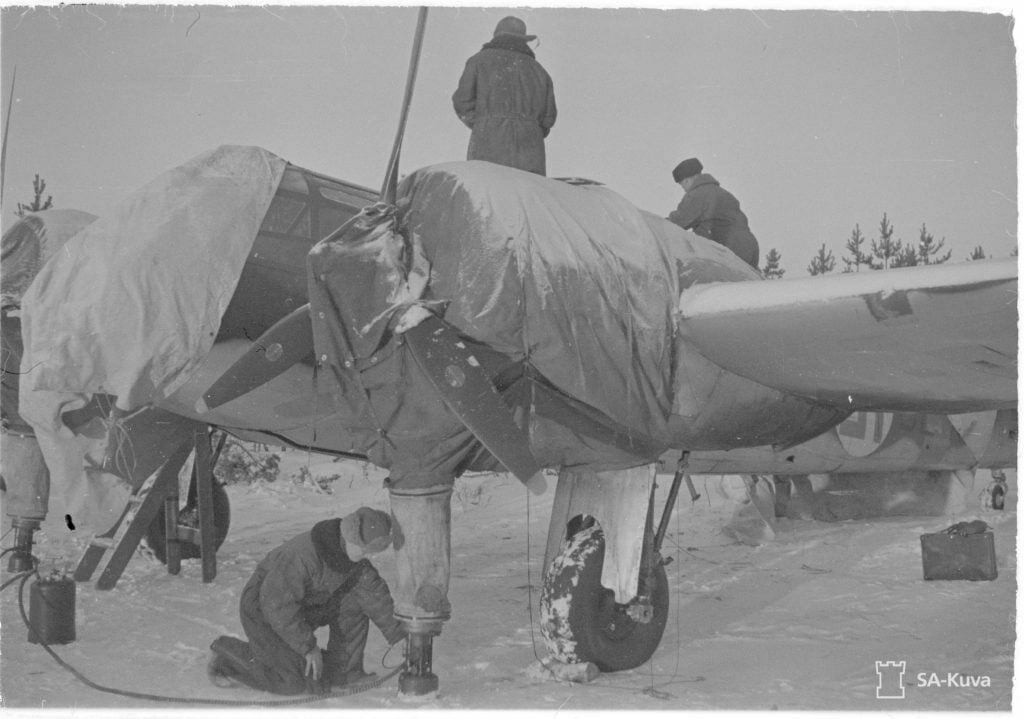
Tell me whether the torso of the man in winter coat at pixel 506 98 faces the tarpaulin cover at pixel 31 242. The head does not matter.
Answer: no

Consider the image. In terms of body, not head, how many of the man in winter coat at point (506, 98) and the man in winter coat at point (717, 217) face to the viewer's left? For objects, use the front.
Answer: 1

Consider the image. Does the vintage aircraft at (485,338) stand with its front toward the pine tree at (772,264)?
no

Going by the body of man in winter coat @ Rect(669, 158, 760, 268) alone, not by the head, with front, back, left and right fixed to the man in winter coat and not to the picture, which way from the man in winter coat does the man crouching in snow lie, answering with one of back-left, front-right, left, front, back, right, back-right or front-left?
front-left

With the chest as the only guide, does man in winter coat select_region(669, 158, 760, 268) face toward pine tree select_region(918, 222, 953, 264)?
no

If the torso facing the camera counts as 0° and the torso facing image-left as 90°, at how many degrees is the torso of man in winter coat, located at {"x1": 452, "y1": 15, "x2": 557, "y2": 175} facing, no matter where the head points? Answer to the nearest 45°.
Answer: approximately 180°

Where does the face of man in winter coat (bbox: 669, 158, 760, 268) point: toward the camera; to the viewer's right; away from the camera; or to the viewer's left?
to the viewer's left

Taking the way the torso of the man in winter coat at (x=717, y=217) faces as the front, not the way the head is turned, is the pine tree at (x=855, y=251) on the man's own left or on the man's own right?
on the man's own right

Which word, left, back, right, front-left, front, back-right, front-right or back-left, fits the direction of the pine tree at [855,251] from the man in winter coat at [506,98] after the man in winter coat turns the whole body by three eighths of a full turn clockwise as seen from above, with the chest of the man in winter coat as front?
left

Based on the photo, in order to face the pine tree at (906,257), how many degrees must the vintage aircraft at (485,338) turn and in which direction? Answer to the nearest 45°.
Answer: approximately 180°

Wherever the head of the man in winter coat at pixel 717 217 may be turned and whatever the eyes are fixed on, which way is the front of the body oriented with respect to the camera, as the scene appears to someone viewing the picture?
to the viewer's left

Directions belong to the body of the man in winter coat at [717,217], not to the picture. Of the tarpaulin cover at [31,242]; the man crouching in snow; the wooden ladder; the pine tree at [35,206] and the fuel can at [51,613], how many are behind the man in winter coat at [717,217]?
0

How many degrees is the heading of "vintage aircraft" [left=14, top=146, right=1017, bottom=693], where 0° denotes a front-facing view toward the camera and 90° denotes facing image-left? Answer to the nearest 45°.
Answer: approximately 45°

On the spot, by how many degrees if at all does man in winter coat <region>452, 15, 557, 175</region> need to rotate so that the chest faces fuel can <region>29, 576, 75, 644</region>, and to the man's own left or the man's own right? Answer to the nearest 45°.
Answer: approximately 90° to the man's own left

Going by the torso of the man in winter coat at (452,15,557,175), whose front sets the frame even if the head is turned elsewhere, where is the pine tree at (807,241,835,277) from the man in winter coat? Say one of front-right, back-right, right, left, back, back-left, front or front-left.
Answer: front-right

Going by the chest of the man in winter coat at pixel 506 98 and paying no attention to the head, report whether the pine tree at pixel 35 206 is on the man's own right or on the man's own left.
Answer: on the man's own left
